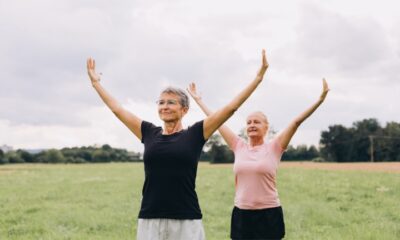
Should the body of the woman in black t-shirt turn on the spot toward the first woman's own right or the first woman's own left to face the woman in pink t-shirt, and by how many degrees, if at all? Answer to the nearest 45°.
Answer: approximately 135° to the first woman's own left

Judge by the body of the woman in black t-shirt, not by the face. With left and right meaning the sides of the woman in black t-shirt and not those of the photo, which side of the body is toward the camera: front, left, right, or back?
front
